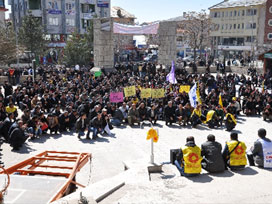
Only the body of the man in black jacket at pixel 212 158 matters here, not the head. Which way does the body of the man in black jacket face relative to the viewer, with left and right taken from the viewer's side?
facing away from the viewer

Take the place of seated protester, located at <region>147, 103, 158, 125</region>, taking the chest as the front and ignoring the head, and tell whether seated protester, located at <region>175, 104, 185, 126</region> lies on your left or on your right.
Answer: on your left

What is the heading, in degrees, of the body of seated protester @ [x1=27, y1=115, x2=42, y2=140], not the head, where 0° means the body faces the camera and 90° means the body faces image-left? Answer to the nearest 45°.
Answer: approximately 315°

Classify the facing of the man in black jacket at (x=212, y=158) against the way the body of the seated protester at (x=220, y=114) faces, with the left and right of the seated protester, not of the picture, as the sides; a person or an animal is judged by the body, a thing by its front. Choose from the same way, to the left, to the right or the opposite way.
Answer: the opposite way

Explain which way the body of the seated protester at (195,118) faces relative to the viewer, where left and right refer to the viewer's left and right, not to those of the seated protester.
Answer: facing the viewer and to the left of the viewer

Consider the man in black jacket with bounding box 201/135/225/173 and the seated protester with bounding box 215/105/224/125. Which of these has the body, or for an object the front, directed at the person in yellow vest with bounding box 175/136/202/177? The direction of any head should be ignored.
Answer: the seated protester

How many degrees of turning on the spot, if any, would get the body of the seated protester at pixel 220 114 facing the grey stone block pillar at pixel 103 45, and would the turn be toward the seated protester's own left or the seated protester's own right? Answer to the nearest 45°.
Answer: approximately 135° to the seated protester's own right

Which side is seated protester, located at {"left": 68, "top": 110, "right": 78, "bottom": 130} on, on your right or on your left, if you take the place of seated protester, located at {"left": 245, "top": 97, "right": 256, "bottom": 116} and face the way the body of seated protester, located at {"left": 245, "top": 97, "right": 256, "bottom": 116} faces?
on your right

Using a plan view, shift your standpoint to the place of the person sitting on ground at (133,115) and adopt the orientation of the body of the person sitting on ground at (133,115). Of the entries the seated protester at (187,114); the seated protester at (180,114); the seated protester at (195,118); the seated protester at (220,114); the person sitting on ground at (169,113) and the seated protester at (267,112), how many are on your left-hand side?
6

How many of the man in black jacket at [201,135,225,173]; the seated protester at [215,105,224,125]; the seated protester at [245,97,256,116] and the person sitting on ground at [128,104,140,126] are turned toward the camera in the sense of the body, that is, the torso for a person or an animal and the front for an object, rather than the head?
3

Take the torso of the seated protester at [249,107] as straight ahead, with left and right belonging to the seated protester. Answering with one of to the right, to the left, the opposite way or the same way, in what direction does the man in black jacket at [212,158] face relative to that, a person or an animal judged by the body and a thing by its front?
the opposite way

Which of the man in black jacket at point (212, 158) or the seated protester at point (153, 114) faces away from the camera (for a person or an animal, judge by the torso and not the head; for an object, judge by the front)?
the man in black jacket

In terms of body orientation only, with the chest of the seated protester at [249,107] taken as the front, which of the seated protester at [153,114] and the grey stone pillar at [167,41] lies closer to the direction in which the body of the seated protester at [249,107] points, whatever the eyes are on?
the seated protester

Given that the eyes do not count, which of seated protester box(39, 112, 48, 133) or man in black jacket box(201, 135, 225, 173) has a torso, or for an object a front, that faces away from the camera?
the man in black jacket

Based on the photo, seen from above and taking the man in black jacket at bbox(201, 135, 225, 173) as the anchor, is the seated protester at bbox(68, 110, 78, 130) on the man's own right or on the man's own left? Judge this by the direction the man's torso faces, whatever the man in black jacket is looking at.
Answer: on the man's own left

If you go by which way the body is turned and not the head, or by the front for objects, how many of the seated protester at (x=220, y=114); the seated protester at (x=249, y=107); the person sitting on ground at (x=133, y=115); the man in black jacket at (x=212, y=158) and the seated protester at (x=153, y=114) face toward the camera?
4
